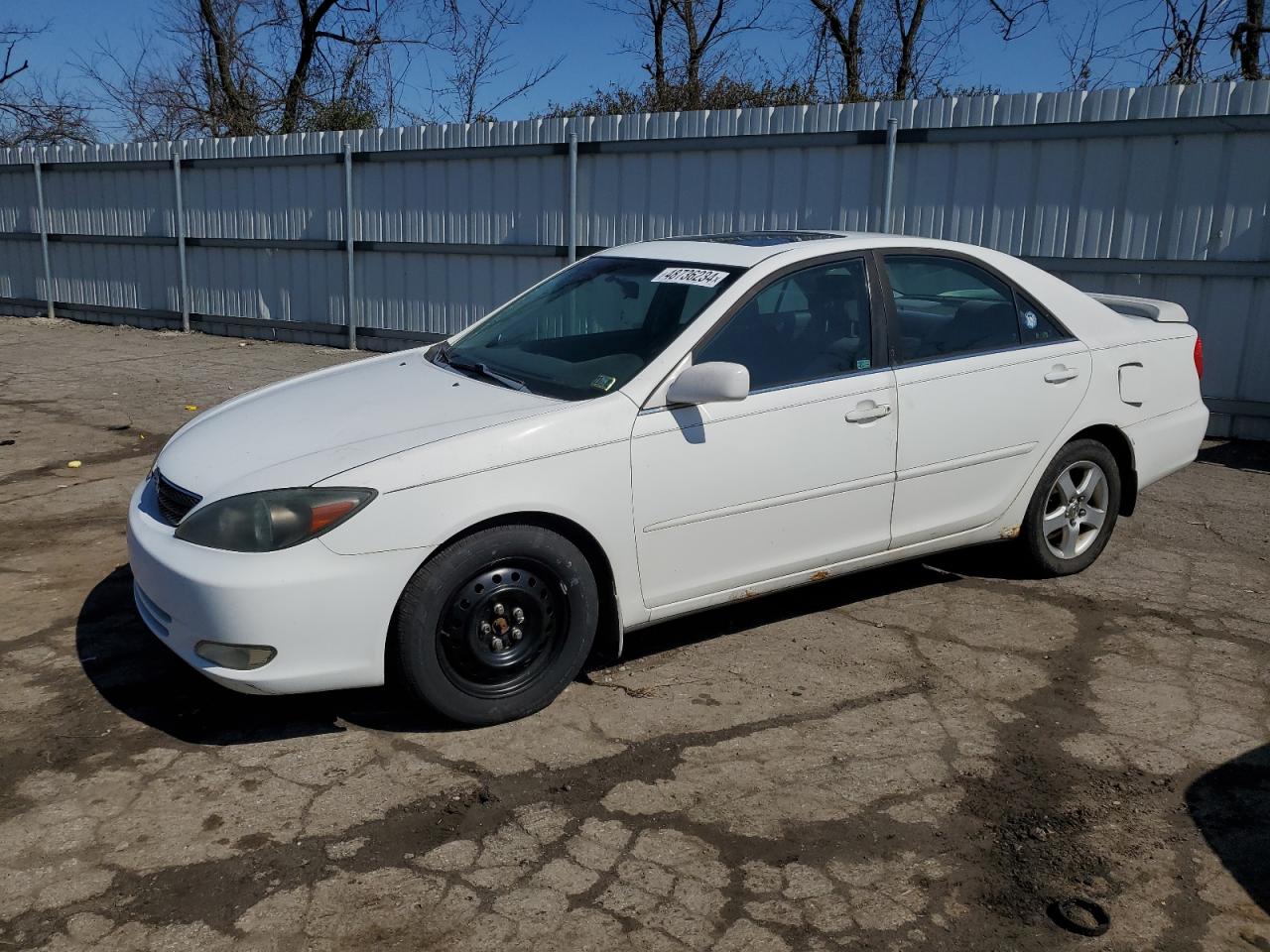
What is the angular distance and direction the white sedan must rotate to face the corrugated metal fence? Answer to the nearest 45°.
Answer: approximately 135° to its right

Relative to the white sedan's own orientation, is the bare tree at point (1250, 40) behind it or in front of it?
behind

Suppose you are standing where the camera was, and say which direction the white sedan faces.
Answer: facing the viewer and to the left of the viewer
